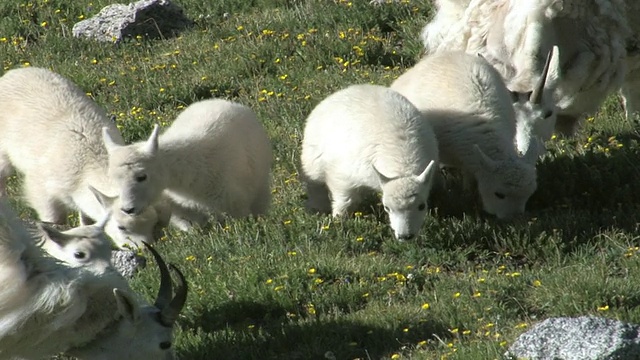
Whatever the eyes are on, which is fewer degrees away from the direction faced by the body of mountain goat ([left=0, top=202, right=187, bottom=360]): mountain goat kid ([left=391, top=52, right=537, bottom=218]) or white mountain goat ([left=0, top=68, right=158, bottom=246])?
the mountain goat kid

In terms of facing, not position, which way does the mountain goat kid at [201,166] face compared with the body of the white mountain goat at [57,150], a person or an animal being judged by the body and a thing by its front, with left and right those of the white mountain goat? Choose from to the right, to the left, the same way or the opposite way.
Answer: to the right

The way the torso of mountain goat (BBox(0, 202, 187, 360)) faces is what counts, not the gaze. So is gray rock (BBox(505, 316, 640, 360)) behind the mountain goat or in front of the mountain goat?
in front

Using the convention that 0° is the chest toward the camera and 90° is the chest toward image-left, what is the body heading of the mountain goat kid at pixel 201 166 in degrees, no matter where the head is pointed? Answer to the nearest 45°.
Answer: approximately 45°

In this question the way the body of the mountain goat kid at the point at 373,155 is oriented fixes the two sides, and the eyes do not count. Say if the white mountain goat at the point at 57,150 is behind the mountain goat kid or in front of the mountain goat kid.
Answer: behind

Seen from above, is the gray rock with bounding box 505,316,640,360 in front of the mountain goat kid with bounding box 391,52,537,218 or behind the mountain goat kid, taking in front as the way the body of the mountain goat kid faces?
in front

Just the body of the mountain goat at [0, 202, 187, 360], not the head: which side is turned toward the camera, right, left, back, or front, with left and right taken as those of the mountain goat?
right

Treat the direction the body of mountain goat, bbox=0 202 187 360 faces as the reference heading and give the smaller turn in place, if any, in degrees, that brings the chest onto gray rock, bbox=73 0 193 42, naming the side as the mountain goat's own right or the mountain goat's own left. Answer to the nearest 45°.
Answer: approximately 90° to the mountain goat's own left

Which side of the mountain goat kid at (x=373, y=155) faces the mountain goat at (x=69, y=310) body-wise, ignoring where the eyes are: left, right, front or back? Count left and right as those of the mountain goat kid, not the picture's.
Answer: right

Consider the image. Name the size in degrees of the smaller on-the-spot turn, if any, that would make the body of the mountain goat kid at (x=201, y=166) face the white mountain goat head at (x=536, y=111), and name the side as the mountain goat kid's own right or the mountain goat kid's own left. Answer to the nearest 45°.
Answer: approximately 135° to the mountain goat kid's own left

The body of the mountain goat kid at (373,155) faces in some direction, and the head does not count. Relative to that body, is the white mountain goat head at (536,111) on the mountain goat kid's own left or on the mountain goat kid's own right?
on the mountain goat kid's own left

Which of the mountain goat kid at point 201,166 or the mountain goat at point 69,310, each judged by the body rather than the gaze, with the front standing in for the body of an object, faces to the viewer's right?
the mountain goat

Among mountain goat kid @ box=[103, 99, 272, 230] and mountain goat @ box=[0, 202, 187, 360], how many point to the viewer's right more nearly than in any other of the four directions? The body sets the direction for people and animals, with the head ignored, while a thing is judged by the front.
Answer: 1

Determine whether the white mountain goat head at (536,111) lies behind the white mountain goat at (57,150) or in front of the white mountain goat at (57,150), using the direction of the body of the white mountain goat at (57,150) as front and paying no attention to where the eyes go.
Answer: in front
